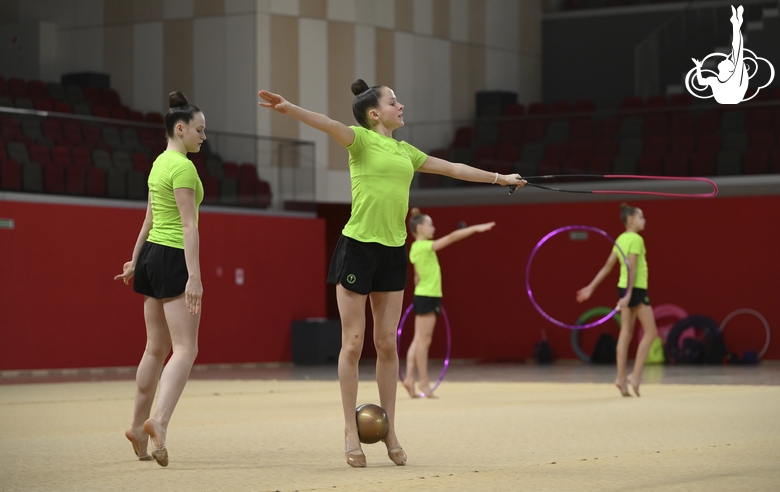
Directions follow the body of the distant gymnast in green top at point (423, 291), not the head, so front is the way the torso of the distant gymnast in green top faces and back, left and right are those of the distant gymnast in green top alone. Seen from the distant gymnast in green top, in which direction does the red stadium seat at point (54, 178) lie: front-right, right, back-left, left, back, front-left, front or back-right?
back-left

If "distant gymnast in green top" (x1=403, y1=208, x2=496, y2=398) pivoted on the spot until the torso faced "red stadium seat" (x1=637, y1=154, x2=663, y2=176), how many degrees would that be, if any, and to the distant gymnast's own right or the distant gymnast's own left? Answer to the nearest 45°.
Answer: approximately 45° to the distant gymnast's own left

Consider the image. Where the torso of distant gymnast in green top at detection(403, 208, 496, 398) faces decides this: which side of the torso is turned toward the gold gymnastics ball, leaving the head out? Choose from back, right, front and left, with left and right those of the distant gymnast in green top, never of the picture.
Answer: right

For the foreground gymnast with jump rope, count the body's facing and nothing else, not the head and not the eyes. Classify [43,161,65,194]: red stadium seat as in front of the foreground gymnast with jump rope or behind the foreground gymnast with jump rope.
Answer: behind

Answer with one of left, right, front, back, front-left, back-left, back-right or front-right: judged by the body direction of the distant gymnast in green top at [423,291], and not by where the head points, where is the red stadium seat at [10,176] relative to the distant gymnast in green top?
back-left

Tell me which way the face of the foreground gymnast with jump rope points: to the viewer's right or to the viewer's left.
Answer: to the viewer's right

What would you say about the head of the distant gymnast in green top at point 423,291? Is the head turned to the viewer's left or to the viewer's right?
to the viewer's right

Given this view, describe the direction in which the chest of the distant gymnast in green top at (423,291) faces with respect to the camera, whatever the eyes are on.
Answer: to the viewer's right
